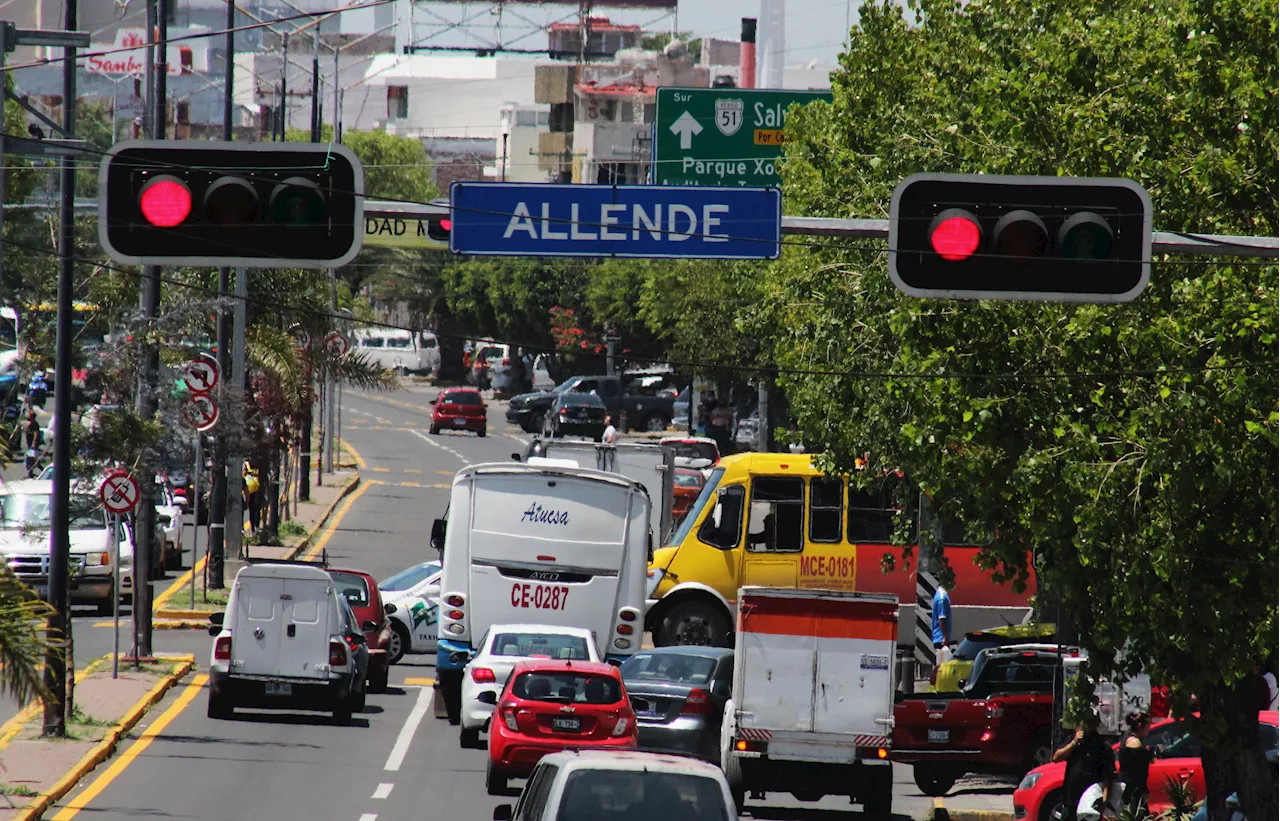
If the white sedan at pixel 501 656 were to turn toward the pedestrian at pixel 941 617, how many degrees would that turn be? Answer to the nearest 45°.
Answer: approximately 45° to its right

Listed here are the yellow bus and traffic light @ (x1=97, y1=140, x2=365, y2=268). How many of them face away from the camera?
0

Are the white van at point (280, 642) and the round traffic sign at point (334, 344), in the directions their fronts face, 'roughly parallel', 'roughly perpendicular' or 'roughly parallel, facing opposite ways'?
roughly parallel, facing opposite ways

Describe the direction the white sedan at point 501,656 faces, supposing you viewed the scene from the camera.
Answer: facing away from the viewer

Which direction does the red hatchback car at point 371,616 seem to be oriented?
away from the camera

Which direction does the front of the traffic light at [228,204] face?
toward the camera

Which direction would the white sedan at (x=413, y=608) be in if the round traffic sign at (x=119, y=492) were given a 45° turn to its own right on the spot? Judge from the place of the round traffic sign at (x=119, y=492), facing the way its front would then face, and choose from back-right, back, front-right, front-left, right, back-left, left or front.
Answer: back

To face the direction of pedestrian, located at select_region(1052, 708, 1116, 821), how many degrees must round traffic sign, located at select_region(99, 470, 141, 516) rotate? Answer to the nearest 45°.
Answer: approximately 45° to its left

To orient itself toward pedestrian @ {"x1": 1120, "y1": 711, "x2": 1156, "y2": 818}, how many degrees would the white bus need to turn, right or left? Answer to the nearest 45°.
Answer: approximately 135° to its right

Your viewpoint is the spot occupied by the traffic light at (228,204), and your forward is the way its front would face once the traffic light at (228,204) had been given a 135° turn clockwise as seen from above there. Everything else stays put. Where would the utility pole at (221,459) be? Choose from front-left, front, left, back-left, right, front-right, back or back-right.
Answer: front-right

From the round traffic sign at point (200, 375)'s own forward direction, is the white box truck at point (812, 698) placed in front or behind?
in front

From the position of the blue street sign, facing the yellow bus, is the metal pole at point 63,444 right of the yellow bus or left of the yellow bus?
left

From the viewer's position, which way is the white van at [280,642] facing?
facing away from the viewer

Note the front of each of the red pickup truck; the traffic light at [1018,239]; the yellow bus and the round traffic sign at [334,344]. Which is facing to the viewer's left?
the yellow bus

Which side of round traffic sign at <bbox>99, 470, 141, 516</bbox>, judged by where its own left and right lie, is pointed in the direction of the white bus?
left

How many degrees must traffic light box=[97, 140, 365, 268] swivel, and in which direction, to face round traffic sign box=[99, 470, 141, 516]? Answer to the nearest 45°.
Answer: approximately 180°
